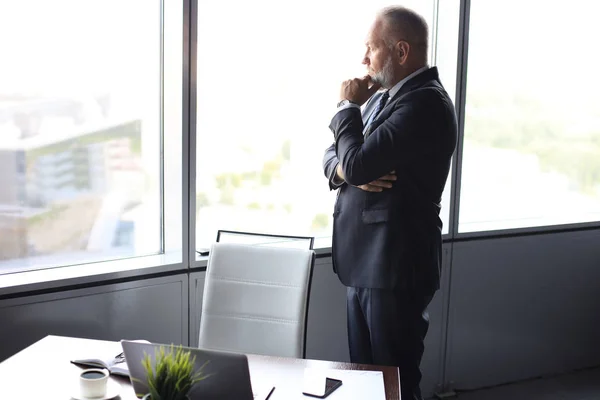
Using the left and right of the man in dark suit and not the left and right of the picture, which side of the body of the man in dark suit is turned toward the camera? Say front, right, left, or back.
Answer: left

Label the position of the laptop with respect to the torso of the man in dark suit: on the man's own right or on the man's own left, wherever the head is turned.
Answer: on the man's own left

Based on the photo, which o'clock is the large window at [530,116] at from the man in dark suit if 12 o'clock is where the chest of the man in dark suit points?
The large window is roughly at 4 o'clock from the man in dark suit.

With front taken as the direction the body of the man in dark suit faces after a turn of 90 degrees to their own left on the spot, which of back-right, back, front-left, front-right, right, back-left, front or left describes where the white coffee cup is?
front-right

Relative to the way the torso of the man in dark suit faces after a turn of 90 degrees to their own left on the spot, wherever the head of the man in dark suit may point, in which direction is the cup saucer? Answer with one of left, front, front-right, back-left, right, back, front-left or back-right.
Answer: front-right

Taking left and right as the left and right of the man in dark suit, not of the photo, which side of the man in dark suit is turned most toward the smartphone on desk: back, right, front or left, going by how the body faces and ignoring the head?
left

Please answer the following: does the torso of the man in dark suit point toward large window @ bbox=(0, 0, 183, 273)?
yes

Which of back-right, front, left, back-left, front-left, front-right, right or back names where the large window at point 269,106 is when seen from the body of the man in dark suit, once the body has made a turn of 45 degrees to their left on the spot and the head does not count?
right

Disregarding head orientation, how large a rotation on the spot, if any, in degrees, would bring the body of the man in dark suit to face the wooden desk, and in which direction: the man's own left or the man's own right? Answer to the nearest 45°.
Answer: approximately 45° to the man's own left
